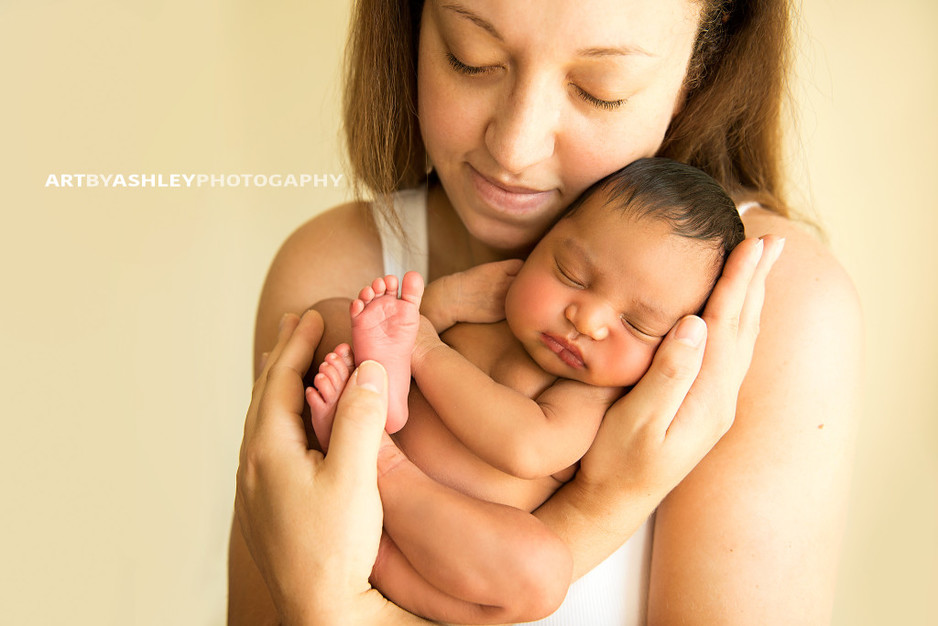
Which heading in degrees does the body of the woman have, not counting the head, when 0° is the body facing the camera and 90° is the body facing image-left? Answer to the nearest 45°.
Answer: approximately 0°
